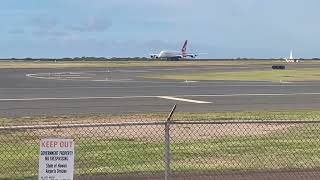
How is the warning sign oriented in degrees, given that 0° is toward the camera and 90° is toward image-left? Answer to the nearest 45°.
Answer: approximately 0°
